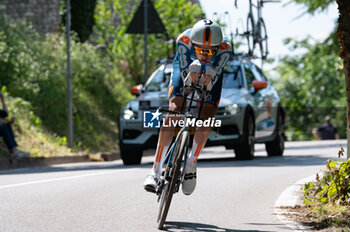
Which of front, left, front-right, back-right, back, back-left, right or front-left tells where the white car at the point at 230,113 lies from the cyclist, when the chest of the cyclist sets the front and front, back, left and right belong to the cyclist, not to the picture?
back

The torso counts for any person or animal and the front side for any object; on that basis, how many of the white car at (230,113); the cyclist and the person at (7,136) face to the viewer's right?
1

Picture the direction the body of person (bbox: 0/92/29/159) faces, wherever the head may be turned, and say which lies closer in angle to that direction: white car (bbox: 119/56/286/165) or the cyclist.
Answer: the white car

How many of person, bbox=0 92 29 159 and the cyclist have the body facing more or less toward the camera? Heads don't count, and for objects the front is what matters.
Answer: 1

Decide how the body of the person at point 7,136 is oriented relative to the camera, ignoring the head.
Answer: to the viewer's right

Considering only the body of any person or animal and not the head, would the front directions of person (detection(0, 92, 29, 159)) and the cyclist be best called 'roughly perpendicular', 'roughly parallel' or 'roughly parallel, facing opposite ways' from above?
roughly perpendicular

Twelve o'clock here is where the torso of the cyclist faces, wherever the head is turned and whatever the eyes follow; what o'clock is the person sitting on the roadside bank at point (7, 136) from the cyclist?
The person sitting on the roadside bank is roughly at 5 o'clock from the cyclist.

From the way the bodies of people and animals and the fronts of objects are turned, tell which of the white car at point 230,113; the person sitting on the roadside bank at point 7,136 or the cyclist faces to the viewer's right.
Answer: the person sitting on the roadside bank

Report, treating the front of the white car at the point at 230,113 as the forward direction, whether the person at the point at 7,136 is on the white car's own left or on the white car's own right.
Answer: on the white car's own right

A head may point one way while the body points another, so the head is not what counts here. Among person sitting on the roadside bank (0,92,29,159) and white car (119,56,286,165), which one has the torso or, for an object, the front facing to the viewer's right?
the person sitting on the roadside bank

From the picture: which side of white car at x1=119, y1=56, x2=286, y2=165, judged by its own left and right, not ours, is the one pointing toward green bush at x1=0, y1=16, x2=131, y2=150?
right
